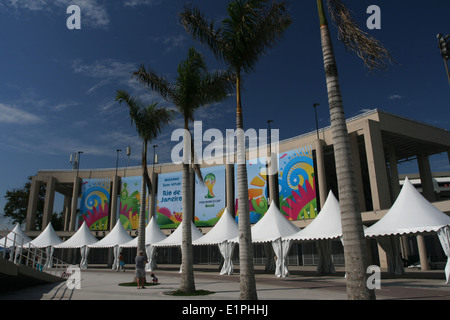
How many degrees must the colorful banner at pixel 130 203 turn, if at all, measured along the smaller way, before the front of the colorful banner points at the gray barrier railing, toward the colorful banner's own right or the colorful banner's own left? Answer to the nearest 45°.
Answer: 0° — it already faces it

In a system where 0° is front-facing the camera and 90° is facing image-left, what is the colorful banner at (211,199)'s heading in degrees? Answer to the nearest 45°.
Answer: approximately 0°

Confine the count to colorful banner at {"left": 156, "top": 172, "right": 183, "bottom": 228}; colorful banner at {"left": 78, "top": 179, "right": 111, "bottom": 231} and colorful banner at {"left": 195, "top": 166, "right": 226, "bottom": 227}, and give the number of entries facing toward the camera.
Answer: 3

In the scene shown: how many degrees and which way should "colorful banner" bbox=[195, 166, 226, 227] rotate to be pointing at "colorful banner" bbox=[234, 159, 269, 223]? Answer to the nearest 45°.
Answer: approximately 45° to its left

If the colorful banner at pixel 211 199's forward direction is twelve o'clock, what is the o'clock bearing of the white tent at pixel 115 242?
The white tent is roughly at 2 o'clock from the colorful banner.

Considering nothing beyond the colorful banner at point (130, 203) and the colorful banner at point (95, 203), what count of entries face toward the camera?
2

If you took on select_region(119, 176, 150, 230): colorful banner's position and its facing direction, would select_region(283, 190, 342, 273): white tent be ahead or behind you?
ahead
